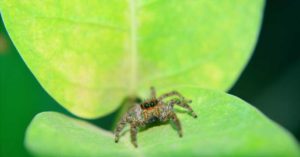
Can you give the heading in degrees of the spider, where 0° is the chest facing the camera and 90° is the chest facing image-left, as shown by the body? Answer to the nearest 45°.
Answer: approximately 0°
